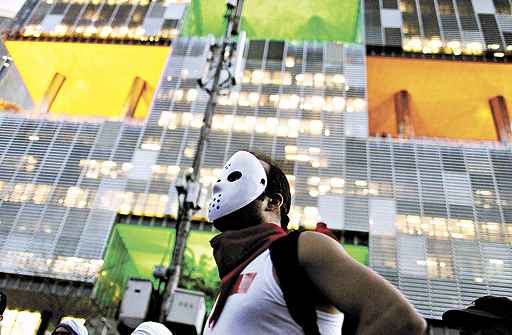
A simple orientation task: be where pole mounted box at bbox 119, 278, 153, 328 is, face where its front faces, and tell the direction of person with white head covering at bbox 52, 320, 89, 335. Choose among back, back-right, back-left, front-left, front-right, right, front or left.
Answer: front-right

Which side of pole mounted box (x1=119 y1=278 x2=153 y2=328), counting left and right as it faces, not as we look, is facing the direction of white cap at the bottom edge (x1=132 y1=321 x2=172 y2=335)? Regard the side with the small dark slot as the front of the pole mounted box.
front

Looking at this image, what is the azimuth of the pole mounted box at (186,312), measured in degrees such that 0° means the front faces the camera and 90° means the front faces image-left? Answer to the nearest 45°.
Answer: approximately 0°

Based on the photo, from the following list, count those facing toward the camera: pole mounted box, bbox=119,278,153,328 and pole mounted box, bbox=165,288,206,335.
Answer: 2

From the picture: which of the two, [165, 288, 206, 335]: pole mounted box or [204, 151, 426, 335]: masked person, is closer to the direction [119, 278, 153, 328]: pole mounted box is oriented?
the masked person

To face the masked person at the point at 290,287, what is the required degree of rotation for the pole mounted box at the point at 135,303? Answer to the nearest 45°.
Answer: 0° — it already faces them

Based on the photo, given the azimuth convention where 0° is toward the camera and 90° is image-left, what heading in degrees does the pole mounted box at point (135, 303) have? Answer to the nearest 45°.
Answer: approximately 0°

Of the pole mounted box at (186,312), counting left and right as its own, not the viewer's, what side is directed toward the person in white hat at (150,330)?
front

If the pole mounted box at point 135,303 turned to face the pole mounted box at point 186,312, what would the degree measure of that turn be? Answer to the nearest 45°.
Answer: approximately 90° to its left
